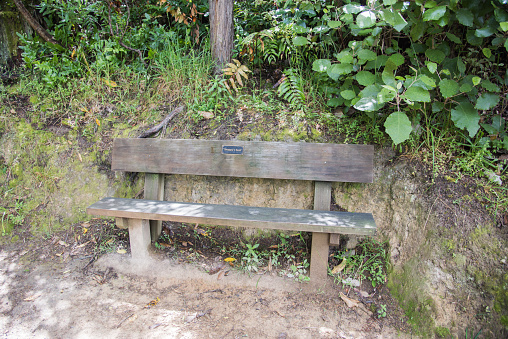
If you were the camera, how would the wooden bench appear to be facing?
facing the viewer

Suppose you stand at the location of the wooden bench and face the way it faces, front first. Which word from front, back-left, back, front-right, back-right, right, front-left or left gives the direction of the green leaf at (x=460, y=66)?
left

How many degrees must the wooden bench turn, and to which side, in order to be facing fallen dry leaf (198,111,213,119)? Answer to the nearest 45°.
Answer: approximately 135° to its right

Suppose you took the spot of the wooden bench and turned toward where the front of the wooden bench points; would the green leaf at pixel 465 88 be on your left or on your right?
on your left

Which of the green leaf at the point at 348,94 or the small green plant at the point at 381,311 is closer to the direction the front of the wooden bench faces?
the small green plant

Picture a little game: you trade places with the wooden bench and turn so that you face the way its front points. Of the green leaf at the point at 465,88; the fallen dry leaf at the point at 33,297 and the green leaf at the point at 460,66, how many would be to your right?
1

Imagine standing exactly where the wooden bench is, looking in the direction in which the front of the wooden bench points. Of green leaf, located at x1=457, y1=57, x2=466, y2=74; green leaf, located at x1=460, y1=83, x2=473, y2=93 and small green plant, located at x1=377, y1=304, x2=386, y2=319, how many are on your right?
0
